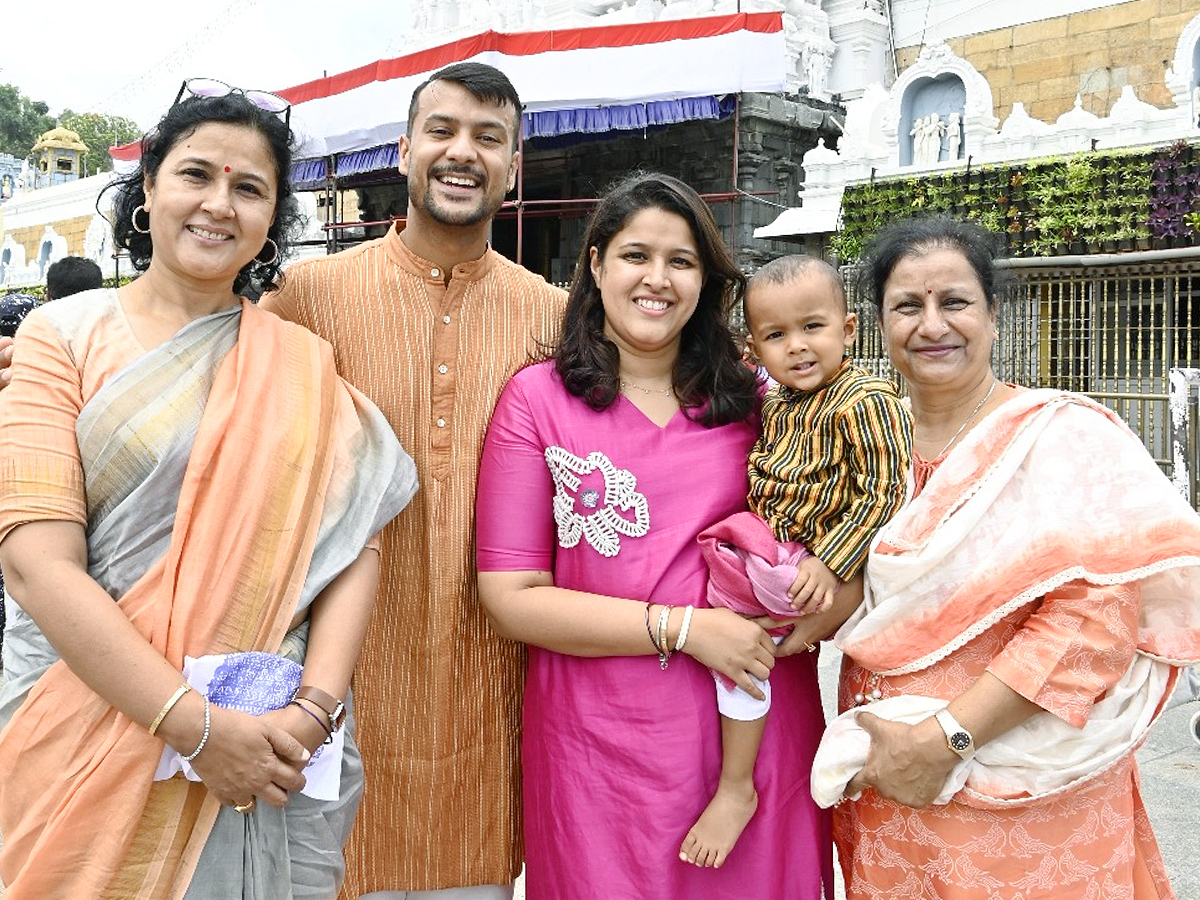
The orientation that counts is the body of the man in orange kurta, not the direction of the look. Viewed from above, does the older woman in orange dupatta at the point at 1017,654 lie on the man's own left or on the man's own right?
on the man's own left

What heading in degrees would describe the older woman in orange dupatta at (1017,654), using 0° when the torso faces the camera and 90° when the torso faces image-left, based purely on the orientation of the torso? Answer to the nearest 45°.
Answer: approximately 45°

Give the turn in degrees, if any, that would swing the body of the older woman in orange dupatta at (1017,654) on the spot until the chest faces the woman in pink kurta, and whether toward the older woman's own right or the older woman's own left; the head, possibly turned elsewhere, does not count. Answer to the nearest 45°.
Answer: approximately 45° to the older woman's own right

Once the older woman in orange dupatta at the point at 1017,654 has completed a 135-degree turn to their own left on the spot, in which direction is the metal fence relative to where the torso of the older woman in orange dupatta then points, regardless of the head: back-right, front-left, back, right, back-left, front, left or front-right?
left

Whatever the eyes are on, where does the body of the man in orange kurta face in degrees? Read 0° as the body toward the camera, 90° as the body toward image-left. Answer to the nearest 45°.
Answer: approximately 0°

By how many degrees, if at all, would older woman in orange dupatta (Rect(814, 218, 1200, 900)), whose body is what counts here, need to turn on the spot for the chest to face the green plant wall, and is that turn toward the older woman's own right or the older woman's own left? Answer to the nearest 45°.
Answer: approximately 135° to the older woman's own right

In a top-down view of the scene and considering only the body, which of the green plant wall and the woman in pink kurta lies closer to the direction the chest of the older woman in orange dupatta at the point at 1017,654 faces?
the woman in pink kurta
